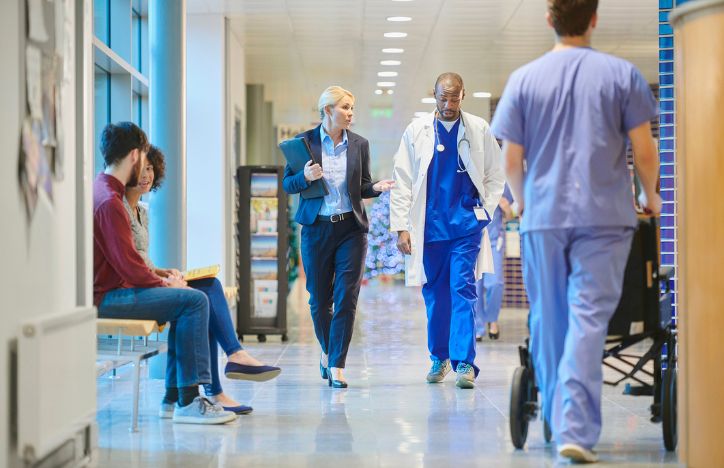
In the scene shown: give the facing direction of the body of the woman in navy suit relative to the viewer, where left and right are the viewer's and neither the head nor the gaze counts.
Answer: facing the viewer

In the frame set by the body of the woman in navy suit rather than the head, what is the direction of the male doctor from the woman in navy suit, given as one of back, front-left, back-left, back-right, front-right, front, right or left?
left

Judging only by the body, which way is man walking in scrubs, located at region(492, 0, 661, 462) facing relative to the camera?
away from the camera

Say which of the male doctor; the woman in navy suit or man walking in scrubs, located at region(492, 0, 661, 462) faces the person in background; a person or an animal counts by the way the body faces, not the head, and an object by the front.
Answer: the man walking in scrubs

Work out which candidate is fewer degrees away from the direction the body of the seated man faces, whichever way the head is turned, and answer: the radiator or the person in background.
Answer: the person in background

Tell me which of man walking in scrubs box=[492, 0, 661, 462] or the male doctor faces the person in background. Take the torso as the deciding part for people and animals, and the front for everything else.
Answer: the man walking in scrubs

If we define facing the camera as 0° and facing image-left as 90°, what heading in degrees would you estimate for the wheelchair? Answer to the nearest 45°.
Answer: approximately 180°

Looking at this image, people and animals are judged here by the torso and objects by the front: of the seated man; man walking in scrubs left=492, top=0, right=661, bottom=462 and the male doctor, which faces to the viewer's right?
the seated man

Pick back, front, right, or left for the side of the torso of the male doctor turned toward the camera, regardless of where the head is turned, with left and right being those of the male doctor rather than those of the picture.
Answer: front

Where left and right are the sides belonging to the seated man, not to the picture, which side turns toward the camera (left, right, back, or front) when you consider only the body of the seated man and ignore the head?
right

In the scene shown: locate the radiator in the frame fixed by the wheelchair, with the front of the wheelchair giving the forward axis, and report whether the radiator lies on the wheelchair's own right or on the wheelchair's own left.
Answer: on the wheelchair's own left

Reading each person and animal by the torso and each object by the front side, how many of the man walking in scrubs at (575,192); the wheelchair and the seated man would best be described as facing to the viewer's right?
1

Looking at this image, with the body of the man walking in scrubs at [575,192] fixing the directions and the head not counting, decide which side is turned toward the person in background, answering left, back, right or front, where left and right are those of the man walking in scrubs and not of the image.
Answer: front

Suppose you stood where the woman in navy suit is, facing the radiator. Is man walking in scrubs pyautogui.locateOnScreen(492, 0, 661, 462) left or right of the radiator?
left

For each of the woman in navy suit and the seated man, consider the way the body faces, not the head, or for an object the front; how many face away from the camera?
0

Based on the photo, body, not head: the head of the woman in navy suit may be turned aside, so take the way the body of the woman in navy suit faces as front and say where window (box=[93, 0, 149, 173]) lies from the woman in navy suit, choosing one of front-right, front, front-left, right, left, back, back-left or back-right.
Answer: back-right

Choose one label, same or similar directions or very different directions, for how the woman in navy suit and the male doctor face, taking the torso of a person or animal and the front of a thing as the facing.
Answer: same or similar directions
